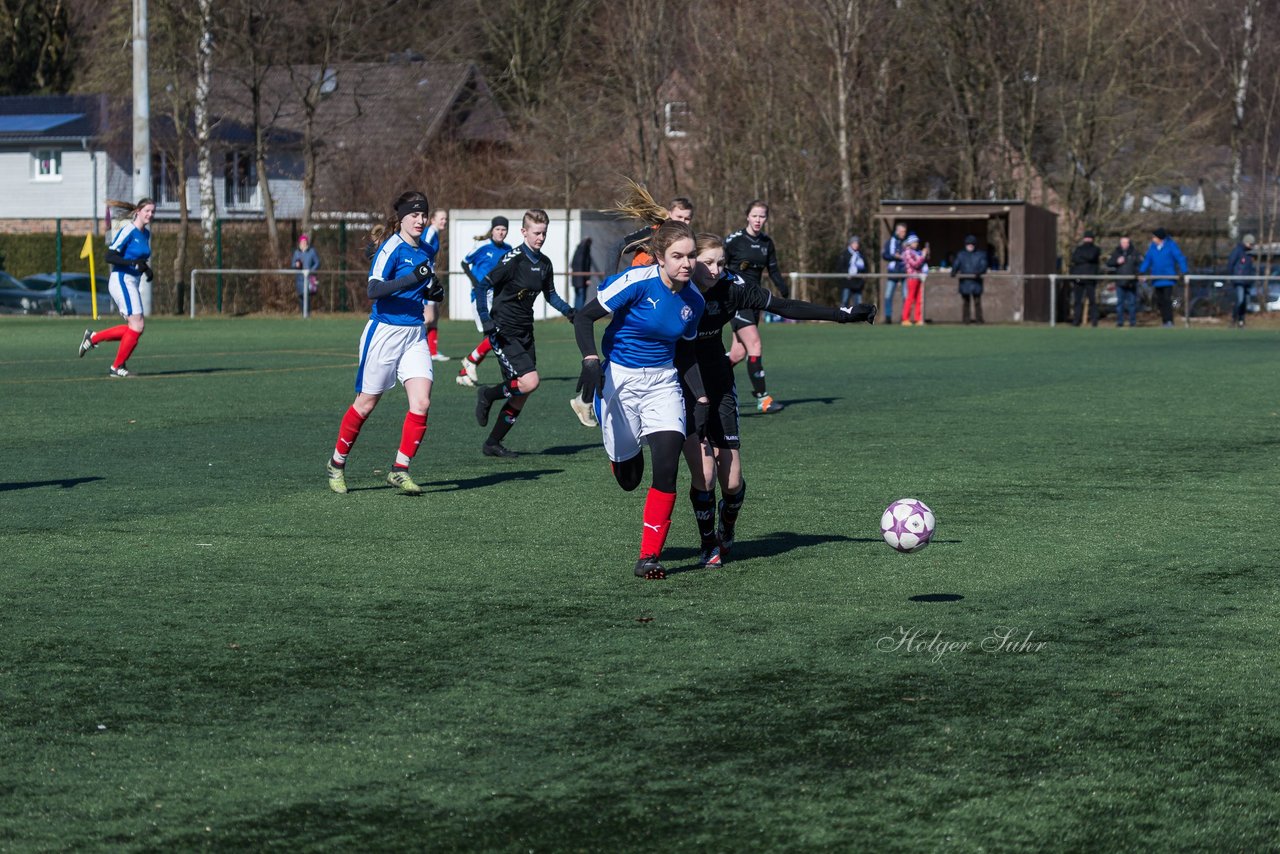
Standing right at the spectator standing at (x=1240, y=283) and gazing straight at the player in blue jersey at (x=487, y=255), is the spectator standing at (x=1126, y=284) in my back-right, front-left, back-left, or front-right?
front-right

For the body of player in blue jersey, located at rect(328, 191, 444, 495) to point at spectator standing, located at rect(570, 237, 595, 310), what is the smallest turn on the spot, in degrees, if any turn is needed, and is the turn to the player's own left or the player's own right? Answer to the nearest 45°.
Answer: approximately 135° to the player's own left

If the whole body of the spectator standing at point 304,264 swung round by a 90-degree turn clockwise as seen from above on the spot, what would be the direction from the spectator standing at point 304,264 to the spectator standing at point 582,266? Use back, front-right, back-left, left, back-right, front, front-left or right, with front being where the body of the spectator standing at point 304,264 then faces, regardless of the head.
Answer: back-left

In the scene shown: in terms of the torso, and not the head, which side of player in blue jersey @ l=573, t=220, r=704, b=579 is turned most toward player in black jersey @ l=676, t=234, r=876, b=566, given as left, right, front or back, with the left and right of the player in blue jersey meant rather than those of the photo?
left

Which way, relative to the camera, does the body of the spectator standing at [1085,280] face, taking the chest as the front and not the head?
toward the camera

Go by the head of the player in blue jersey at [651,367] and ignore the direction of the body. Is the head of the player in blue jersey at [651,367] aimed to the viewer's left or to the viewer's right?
to the viewer's right

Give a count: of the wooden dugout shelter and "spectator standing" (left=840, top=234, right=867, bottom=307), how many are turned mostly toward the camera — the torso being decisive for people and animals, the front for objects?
2

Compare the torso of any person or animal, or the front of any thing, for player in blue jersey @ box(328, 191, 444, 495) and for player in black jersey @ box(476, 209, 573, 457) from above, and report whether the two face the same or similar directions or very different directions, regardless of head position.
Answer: same or similar directions

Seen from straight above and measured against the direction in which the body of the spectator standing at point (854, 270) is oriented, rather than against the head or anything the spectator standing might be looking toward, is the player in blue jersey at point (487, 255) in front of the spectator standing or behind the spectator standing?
in front

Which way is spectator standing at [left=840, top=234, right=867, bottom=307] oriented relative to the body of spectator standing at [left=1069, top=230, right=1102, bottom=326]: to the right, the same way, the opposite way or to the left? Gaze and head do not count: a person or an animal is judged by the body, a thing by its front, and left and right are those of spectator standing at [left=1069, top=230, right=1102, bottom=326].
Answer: the same way

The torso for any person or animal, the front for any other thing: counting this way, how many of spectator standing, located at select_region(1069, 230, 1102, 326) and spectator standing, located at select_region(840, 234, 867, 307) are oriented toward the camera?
2

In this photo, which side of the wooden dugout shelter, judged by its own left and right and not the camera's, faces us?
front

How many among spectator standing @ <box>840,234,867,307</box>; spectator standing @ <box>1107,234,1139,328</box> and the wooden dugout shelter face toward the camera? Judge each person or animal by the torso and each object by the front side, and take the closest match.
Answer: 3

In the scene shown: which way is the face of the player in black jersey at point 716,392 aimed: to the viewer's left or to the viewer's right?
to the viewer's right

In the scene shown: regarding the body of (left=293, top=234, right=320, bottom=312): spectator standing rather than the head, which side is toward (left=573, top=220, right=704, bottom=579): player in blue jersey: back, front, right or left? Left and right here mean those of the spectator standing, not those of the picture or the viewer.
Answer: front
